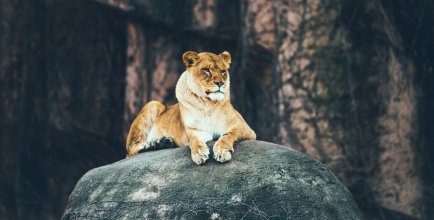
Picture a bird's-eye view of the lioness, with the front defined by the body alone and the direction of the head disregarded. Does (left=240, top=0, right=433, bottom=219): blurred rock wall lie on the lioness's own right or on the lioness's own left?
on the lioness's own left

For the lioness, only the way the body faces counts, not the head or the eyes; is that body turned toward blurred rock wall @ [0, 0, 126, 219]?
no
